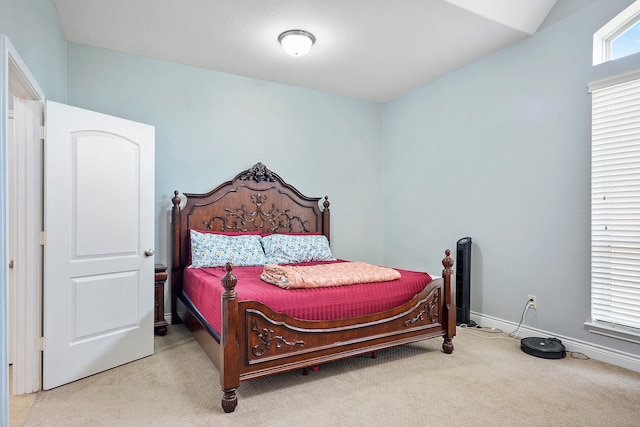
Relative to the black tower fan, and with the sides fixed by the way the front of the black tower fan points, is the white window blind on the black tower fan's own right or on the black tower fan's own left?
on the black tower fan's own left

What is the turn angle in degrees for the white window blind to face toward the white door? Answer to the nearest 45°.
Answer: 0° — it already faces it

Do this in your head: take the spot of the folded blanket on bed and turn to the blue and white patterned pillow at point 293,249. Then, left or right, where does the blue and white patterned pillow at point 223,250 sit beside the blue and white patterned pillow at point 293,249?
left

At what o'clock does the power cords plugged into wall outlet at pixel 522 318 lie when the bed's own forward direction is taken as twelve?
The power cords plugged into wall outlet is roughly at 10 o'clock from the bed.

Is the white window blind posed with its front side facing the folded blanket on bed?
yes

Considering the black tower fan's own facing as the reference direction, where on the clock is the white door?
The white door is roughly at 12 o'clock from the black tower fan.

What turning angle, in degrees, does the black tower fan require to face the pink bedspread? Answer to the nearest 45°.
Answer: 0° — it already faces it

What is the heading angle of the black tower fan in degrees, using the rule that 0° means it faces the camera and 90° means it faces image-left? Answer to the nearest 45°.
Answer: approximately 45°
